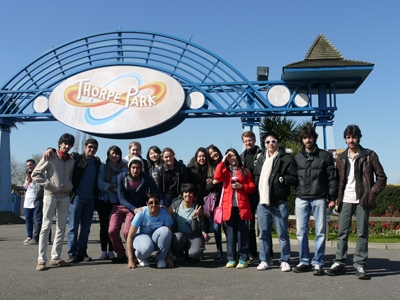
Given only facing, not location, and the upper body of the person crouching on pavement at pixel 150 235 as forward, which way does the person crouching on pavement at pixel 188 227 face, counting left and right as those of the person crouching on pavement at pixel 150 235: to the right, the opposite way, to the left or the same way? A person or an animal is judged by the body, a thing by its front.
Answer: the same way

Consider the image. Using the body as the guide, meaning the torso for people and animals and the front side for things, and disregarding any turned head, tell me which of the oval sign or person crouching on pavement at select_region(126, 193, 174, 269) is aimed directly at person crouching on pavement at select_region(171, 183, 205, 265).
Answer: the oval sign

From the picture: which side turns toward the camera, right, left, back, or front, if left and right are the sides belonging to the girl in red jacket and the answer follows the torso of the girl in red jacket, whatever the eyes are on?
front

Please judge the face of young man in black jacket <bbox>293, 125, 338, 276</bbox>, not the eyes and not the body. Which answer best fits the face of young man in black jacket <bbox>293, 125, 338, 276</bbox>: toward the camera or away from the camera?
toward the camera

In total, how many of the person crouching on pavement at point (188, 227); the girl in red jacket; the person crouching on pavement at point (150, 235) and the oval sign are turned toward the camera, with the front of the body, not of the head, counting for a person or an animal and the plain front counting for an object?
4

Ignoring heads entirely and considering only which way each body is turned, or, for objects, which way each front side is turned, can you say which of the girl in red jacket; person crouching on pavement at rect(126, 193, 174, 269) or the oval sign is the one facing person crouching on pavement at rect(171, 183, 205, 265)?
the oval sign

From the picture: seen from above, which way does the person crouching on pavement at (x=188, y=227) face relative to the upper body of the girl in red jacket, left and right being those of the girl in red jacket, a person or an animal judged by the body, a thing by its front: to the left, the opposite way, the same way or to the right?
the same way

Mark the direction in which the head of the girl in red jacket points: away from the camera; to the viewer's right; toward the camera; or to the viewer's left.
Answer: toward the camera

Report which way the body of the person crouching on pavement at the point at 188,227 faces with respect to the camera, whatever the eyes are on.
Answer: toward the camera

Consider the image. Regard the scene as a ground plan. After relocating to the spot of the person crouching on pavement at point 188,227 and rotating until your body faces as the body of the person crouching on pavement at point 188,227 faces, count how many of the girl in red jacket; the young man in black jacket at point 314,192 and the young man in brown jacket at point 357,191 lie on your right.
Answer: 0

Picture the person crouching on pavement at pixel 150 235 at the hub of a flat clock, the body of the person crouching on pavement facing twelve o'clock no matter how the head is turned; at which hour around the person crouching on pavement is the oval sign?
The oval sign is roughly at 6 o'clock from the person crouching on pavement.

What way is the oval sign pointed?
toward the camera
